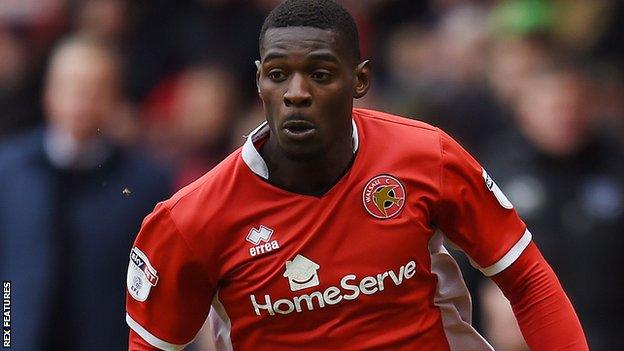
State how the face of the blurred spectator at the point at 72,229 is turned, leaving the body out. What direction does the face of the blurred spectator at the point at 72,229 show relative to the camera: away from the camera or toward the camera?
toward the camera

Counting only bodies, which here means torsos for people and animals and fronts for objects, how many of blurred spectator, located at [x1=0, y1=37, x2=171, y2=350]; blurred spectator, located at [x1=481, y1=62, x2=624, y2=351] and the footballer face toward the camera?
3

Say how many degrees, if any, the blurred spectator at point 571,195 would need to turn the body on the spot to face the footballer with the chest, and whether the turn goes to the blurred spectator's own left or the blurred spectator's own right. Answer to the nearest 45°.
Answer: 0° — they already face them

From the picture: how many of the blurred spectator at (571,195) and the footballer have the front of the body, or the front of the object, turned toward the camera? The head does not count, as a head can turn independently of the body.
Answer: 2

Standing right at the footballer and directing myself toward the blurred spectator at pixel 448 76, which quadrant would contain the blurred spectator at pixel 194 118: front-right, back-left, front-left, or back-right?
front-left

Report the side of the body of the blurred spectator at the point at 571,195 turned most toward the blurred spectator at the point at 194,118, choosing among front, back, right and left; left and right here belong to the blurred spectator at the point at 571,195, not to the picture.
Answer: right

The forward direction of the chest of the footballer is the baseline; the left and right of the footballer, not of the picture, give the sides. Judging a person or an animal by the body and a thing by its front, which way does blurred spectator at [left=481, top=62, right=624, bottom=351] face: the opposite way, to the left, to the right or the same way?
the same way

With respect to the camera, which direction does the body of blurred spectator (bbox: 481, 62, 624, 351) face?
toward the camera

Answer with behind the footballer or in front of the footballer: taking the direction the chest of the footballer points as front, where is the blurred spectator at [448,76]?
behind

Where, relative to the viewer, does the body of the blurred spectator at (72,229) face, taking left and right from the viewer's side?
facing the viewer

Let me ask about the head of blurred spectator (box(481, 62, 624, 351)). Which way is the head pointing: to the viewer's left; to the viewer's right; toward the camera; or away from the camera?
toward the camera

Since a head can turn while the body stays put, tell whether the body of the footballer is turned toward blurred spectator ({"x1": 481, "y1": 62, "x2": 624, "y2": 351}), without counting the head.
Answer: no
